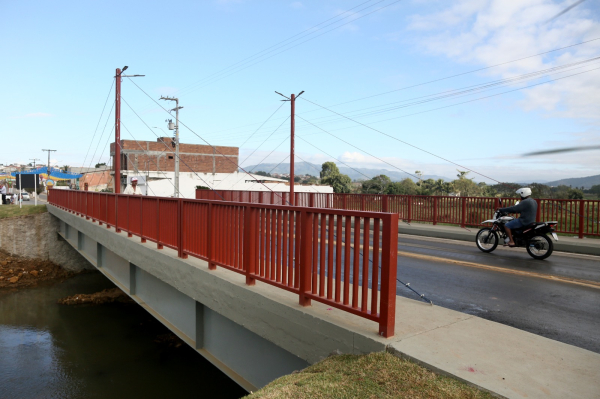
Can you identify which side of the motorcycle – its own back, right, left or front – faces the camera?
left

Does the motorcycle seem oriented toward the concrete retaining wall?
yes

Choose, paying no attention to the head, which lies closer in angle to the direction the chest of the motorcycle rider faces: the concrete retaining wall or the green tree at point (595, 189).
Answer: the concrete retaining wall

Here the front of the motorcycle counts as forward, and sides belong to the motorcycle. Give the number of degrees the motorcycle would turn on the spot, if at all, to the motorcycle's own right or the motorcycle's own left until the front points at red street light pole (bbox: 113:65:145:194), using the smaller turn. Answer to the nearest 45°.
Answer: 0° — it already faces it

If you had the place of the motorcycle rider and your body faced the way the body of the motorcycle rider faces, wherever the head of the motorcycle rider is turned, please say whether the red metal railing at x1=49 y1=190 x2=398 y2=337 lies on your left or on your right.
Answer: on your left

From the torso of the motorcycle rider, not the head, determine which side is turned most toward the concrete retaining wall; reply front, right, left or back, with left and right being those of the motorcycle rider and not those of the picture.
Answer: front

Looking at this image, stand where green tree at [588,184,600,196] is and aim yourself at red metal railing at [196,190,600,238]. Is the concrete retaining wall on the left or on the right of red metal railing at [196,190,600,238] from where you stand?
right

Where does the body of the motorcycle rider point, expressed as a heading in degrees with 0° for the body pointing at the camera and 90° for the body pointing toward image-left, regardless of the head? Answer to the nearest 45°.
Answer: approximately 90°
